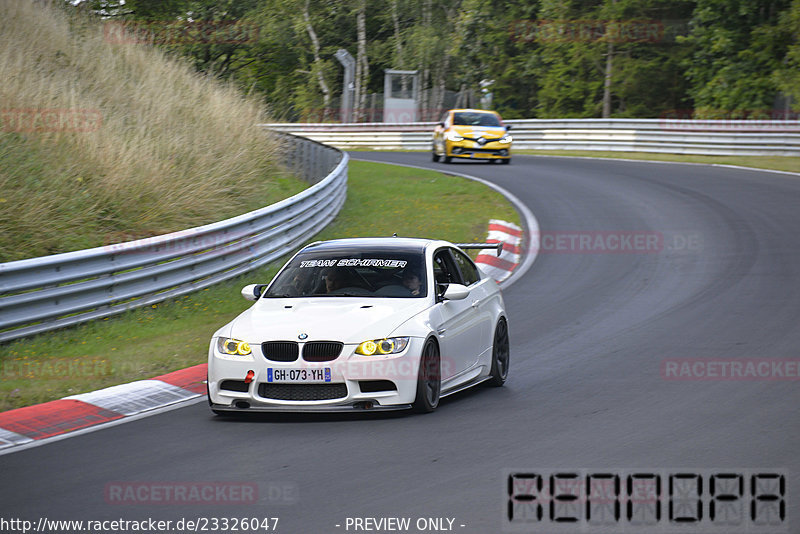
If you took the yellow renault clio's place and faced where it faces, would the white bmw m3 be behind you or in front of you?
in front

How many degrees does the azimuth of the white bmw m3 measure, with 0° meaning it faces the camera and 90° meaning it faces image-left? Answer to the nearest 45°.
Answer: approximately 45°

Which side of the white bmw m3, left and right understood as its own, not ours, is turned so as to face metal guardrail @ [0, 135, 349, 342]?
right

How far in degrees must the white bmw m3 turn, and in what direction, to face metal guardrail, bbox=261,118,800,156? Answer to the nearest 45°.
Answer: approximately 135° to its right

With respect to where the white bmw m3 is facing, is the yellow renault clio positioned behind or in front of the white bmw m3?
behind

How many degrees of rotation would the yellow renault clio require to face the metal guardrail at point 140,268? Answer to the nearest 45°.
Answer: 0° — it already faces it

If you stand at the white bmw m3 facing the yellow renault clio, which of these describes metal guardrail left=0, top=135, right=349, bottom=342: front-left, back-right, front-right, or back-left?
front-left

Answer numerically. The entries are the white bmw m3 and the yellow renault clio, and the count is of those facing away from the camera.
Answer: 0

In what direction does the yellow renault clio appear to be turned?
toward the camera
